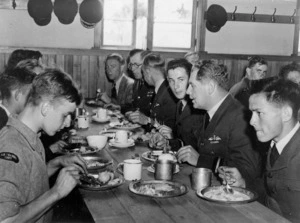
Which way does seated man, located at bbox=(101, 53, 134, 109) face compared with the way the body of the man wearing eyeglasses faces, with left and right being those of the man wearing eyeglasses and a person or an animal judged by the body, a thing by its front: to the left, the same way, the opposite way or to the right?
the same way

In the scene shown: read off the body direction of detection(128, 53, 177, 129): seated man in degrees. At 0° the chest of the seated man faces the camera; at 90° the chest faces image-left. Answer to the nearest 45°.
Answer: approximately 90°

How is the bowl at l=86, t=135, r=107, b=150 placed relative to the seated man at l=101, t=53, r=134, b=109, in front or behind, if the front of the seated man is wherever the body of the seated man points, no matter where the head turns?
in front

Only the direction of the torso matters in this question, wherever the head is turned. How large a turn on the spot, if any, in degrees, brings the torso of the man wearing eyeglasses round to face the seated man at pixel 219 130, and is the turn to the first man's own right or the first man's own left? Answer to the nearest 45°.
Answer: approximately 45° to the first man's own left

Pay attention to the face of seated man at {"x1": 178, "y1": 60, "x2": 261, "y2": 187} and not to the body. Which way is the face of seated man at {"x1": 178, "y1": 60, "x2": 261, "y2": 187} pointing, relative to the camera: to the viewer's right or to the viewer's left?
to the viewer's left

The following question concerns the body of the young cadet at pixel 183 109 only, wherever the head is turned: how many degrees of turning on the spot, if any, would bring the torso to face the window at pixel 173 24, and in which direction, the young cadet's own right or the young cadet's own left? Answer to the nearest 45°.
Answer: approximately 135° to the young cadet's own right

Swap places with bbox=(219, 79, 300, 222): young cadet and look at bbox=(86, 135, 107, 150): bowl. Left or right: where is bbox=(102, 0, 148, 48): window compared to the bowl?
right

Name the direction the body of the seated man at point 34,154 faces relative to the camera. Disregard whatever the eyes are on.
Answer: to the viewer's right

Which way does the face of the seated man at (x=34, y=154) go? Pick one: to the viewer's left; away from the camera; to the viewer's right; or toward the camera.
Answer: to the viewer's right

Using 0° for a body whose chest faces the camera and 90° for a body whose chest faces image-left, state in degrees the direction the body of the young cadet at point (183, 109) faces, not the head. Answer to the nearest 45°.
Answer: approximately 45°

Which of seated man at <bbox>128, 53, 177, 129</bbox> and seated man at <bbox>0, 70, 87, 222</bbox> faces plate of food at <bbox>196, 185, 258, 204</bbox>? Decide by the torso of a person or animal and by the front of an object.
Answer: seated man at <bbox>0, 70, 87, 222</bbox>

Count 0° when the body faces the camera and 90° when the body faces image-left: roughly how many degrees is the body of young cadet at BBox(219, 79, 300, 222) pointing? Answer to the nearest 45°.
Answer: approximately 45°
